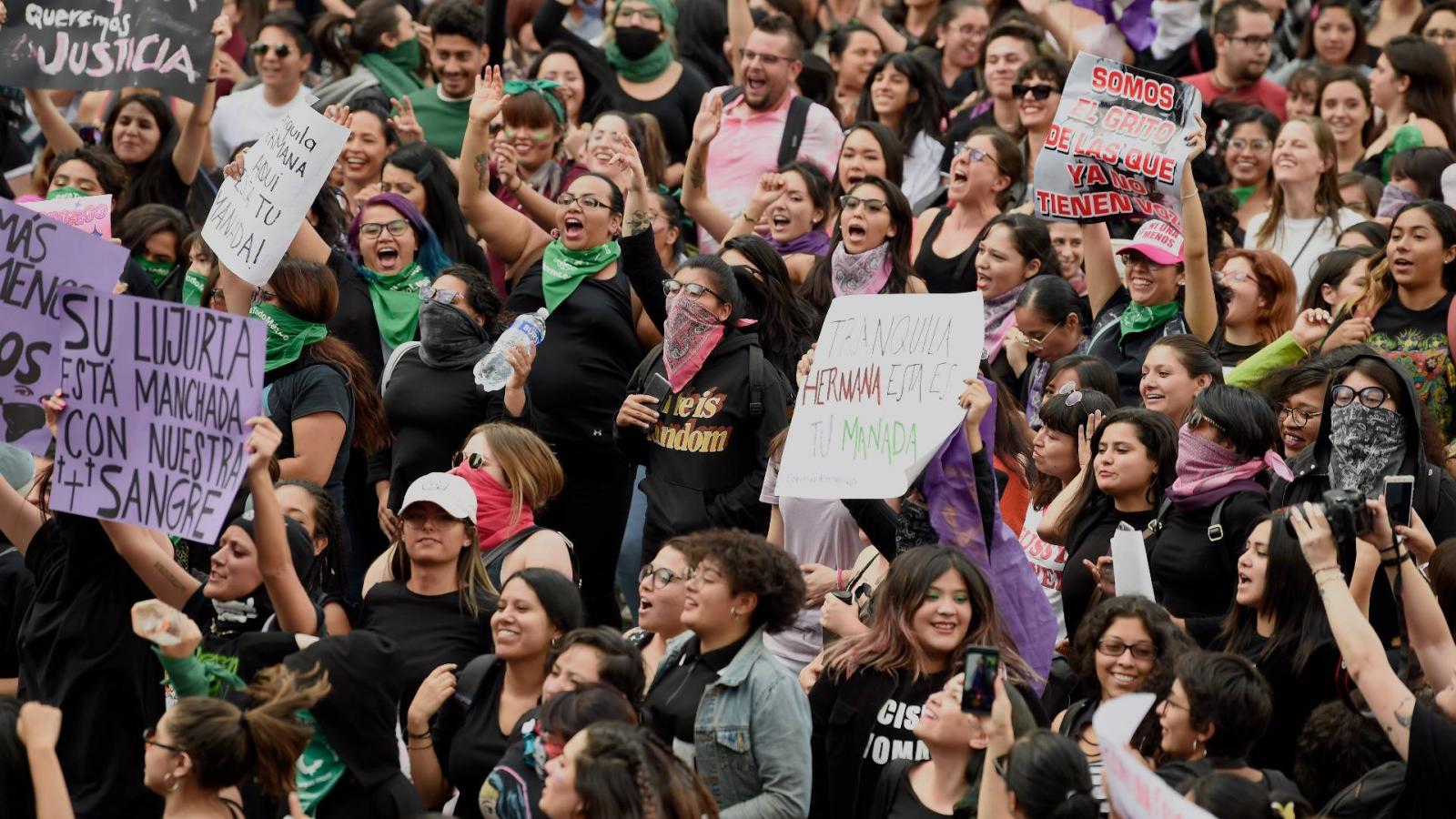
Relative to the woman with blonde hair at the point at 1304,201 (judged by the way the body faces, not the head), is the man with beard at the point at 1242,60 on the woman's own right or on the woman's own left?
on the woman's own right

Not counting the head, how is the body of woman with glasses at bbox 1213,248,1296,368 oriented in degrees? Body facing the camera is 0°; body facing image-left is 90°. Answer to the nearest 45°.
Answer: approximately 45°

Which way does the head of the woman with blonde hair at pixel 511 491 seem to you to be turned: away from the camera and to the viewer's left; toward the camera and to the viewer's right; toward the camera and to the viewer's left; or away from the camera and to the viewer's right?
toward the camera and to the viewer's left

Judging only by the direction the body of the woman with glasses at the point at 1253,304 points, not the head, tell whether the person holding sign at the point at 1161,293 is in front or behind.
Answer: in front

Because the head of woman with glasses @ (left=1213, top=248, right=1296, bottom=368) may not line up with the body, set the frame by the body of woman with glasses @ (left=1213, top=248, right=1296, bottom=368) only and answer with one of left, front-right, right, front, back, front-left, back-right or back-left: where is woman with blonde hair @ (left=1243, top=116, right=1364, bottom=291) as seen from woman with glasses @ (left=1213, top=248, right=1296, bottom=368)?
back-right

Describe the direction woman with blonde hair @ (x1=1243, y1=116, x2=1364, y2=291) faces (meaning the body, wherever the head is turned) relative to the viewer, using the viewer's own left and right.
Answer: facing the viewer and to the left of the viewer

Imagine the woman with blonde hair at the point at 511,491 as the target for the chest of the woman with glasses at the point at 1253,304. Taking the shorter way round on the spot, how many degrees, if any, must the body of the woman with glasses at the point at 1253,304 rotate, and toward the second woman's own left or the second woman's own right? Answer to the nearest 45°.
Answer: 0° — they already face them

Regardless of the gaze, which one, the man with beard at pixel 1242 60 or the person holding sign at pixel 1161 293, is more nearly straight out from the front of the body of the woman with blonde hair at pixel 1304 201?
the person holding sign

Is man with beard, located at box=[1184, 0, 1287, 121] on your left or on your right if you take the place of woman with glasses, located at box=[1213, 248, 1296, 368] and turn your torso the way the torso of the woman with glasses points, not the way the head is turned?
on your right

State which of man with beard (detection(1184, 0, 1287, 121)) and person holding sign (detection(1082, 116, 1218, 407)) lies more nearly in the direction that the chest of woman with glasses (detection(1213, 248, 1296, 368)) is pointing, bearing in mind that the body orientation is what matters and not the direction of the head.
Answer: the person holding sign

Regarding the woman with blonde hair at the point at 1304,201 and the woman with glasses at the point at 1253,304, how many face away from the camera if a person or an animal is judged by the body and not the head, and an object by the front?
0
